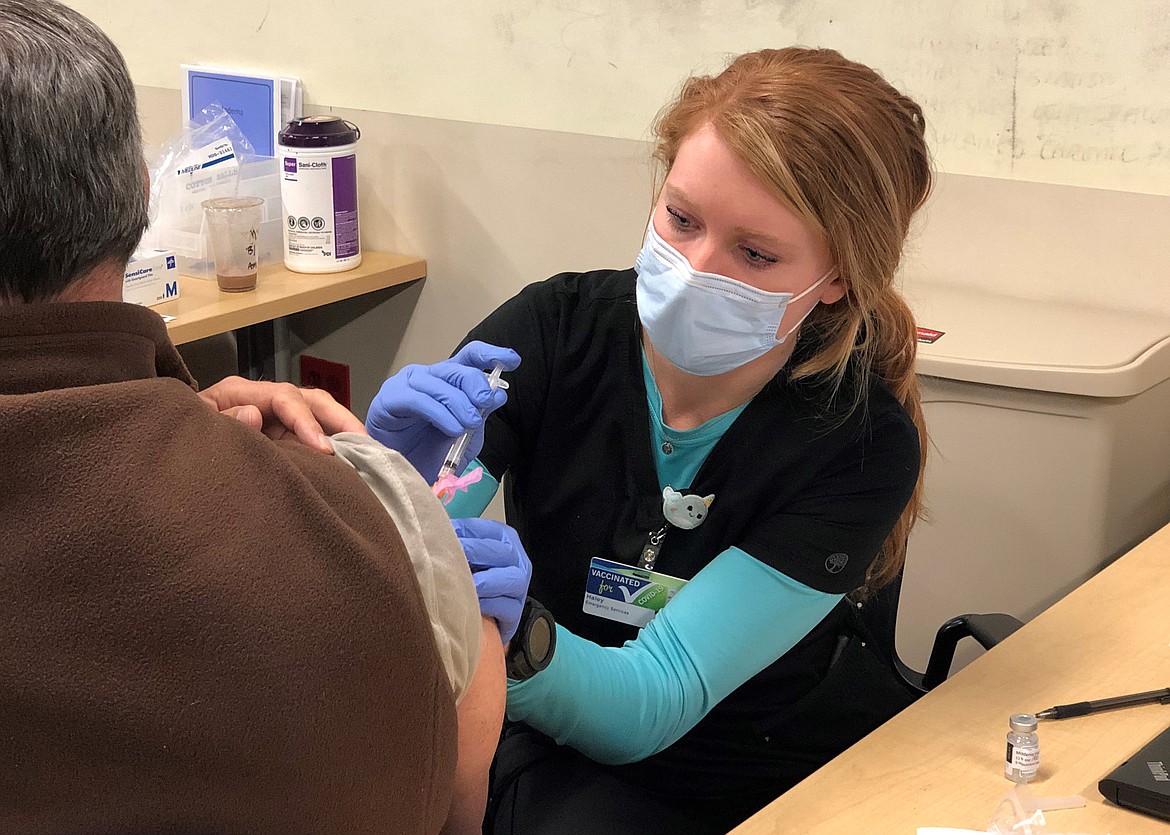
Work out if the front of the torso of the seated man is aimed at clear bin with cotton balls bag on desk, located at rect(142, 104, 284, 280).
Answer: yes

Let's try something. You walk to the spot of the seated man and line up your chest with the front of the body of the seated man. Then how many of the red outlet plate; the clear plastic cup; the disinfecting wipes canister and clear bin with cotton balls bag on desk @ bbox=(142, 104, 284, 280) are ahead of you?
4

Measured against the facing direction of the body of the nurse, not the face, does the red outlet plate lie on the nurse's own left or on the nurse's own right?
on the nurse's own right

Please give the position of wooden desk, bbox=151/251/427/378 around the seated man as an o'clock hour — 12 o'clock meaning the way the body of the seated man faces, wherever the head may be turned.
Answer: The wooden desk is roughly at 12 o'clock from the seated man.

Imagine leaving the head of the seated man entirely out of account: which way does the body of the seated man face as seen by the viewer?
away from the camera

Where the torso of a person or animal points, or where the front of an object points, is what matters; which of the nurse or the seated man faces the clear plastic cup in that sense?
the seated man

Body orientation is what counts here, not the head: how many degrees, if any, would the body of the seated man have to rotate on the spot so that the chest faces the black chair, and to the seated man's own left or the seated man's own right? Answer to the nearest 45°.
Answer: approximately 45° to the seated man's own right

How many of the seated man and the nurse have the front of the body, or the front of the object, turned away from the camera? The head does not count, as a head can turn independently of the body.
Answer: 1

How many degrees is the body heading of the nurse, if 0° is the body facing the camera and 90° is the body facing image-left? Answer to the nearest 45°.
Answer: approximately 45°
